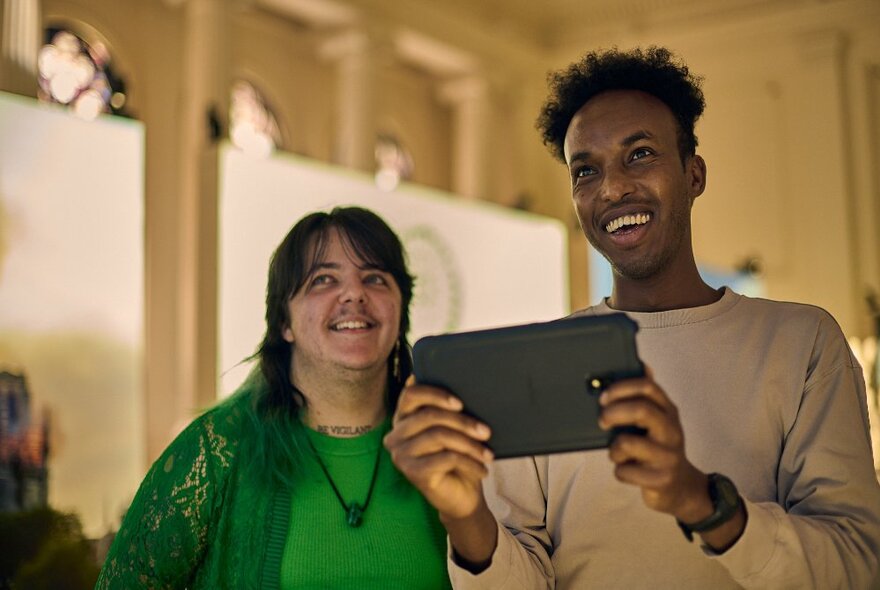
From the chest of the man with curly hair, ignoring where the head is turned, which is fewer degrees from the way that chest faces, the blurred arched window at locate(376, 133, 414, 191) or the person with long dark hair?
the person with long dark hair

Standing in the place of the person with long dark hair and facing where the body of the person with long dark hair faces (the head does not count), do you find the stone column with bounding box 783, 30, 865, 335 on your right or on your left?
on your left

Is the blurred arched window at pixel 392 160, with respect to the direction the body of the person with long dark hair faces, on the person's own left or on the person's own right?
on the person's own left

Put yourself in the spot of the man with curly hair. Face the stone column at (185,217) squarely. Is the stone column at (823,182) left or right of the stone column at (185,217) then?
right

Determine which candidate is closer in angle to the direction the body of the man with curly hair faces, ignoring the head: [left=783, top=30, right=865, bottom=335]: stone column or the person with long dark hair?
the person with long dark hair

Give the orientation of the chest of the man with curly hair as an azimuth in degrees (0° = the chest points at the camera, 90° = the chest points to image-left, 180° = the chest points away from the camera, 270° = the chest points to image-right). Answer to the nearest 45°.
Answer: approximately 45°

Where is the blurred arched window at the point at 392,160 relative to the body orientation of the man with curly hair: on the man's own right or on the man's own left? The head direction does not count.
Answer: on the man's own right

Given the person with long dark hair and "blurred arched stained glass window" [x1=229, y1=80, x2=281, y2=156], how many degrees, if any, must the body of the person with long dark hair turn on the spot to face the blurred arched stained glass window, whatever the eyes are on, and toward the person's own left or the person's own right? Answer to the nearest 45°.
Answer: approximately 135° to the person's own left
